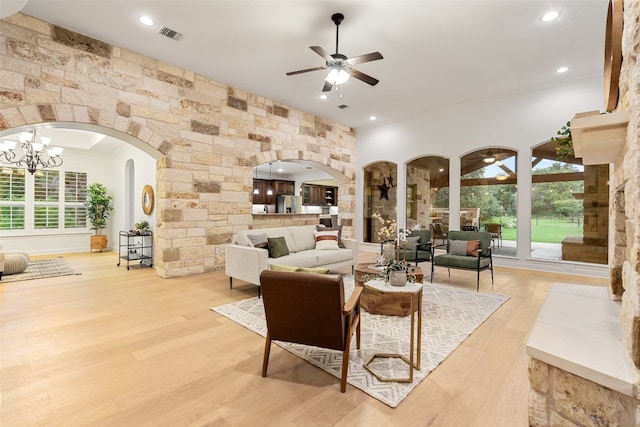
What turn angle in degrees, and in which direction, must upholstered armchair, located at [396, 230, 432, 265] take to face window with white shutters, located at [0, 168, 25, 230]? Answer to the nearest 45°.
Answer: approximately 45° to its right

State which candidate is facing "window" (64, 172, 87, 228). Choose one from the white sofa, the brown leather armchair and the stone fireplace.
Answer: the stone fireplace

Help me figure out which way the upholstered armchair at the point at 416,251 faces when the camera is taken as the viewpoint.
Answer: facing the viewer and to the left of the viewer

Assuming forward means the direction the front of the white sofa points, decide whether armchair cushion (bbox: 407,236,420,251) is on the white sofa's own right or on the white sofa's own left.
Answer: on the white sofa's own left

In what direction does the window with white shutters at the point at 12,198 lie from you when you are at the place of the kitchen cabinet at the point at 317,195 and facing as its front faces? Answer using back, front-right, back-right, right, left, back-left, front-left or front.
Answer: right

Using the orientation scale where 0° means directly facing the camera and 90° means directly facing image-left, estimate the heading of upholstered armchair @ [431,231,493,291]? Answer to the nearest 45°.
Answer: approximately 45°

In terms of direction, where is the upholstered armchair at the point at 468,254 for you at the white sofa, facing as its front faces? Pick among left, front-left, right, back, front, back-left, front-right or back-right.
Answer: front-left

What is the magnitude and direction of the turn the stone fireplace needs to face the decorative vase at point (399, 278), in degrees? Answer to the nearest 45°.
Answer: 0° — it already faces it

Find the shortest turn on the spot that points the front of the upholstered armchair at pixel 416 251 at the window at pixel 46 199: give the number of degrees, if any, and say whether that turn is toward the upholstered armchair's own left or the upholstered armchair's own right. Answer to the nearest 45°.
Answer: approximately 45° to the upholstered armchair's own right

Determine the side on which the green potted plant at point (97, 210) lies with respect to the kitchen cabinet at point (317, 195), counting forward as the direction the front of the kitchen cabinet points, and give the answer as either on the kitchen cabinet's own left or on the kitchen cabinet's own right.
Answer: on the kitchen cabinet's own right

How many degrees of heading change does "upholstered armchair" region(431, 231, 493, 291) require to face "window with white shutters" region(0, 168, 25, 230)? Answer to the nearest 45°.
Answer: approximately 45° to its right

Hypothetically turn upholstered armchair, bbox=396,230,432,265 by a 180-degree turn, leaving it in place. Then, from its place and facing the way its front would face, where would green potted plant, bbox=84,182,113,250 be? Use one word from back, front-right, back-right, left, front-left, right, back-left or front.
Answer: back-left

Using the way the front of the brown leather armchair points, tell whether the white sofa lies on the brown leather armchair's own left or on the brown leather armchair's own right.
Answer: on the brown leather armchair's own left

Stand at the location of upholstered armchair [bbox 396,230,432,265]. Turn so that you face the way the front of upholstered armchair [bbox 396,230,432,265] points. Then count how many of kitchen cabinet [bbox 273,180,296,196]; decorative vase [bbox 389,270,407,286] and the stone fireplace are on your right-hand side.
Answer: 1

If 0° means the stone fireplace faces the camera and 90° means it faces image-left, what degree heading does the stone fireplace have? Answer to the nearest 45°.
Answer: approximately 90°
